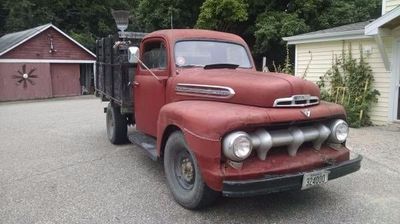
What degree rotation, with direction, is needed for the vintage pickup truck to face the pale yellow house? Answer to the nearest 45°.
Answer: approximately 90° to its left

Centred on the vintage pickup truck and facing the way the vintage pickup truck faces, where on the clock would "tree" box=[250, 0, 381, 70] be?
The tree is roughly at 8 o'clock from the vintage pickup truck.

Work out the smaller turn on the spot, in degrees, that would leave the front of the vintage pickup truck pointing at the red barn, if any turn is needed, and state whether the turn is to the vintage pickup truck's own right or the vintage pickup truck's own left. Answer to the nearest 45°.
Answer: approximately 180°

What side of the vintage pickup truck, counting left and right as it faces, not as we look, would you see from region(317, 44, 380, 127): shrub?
left

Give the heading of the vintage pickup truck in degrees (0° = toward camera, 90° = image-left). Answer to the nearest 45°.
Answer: approximately 315°
